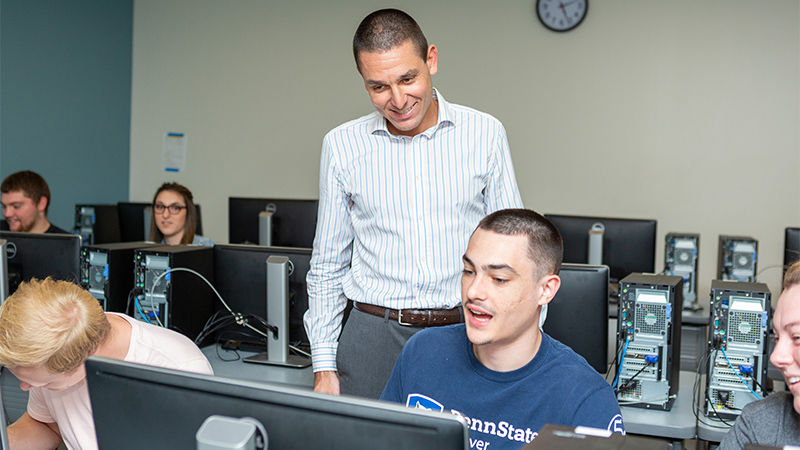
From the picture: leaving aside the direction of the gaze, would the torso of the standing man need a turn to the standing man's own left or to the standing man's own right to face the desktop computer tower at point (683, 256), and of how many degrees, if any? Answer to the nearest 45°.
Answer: approximately 135° to the standing man's own left

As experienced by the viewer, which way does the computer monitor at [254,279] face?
facing away from the viewer

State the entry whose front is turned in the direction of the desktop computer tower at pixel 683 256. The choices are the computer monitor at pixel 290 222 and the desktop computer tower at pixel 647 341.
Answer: the desktop computer tower at pixel 647 341

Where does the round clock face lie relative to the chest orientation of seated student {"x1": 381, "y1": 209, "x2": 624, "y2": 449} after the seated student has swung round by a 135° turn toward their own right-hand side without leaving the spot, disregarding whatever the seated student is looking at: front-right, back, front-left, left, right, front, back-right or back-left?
front

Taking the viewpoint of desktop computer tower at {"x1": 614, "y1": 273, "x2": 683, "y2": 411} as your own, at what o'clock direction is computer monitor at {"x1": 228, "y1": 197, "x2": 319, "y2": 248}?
The computer monitor is roughly at 10 o'clock from the desktop computer tower.

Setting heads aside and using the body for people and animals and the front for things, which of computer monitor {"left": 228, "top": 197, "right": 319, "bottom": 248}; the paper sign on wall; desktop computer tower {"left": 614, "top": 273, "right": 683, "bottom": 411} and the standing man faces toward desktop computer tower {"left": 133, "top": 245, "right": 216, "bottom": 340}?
the paper sign on wall

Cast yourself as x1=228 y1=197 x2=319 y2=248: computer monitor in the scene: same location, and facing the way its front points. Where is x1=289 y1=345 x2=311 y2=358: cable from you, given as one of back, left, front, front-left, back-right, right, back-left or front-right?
back

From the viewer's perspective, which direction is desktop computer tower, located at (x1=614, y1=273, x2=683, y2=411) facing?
away from the camera

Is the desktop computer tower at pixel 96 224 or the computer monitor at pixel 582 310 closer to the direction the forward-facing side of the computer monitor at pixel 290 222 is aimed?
the desktop computer tower

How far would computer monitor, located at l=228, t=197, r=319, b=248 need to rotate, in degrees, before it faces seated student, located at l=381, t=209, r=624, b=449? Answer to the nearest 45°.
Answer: approximately 180°

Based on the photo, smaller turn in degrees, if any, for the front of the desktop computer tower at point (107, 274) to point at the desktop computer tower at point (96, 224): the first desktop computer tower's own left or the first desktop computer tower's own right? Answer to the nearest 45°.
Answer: approximately 45° to the first desktop computer tower's own left

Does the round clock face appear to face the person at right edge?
yes

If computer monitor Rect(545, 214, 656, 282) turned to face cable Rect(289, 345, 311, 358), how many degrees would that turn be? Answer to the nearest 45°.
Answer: approximately 135° to its left
